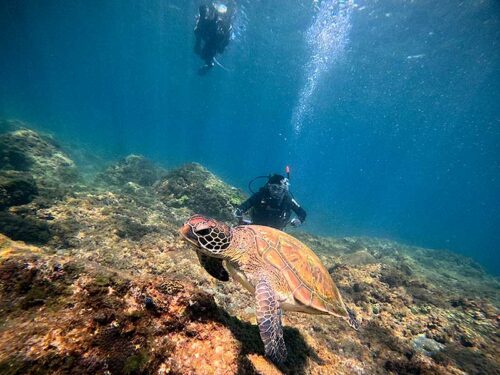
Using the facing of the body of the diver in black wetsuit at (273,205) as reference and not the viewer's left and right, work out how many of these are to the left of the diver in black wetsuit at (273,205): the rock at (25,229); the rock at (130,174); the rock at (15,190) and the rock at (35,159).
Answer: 0

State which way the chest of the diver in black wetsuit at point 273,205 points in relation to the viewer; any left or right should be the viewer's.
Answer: facing the viewer

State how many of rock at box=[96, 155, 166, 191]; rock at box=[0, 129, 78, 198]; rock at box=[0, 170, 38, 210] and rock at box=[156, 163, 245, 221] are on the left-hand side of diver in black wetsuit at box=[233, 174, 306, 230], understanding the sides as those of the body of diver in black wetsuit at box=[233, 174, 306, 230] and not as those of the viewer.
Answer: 0

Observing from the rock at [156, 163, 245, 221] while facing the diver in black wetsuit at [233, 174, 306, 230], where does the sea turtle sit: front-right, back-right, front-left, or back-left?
front-right

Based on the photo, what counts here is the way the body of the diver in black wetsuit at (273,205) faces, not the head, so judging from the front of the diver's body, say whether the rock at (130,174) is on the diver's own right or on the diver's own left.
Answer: on the diver's own right

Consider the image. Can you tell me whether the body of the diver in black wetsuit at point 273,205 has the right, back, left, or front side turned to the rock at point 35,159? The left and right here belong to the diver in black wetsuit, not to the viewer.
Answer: right
